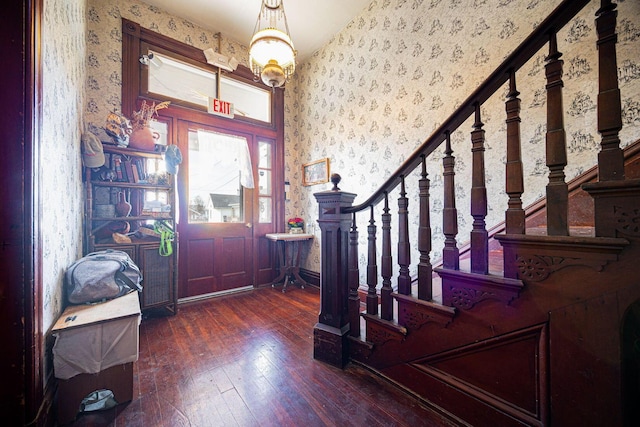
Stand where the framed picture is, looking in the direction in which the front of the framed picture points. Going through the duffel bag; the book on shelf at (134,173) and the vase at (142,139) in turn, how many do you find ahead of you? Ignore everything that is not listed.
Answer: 3

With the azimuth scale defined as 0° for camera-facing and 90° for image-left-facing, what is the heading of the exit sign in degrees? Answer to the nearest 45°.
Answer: approximately 315°

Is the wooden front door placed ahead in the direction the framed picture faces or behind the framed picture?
ahead

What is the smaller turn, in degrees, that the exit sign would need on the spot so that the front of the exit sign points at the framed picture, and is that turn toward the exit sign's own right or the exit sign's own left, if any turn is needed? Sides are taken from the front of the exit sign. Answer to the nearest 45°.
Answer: approximately 45° to the exit sign's own left

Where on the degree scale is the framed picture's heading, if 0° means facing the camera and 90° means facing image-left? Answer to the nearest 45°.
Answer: approximately 45°

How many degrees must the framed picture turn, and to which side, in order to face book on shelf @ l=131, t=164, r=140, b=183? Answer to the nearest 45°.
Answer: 0° — it already faces it

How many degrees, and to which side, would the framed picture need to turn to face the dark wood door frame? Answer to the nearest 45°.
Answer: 0° — it already faces it

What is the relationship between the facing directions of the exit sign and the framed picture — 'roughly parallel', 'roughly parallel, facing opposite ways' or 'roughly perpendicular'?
roughly perpendicular
